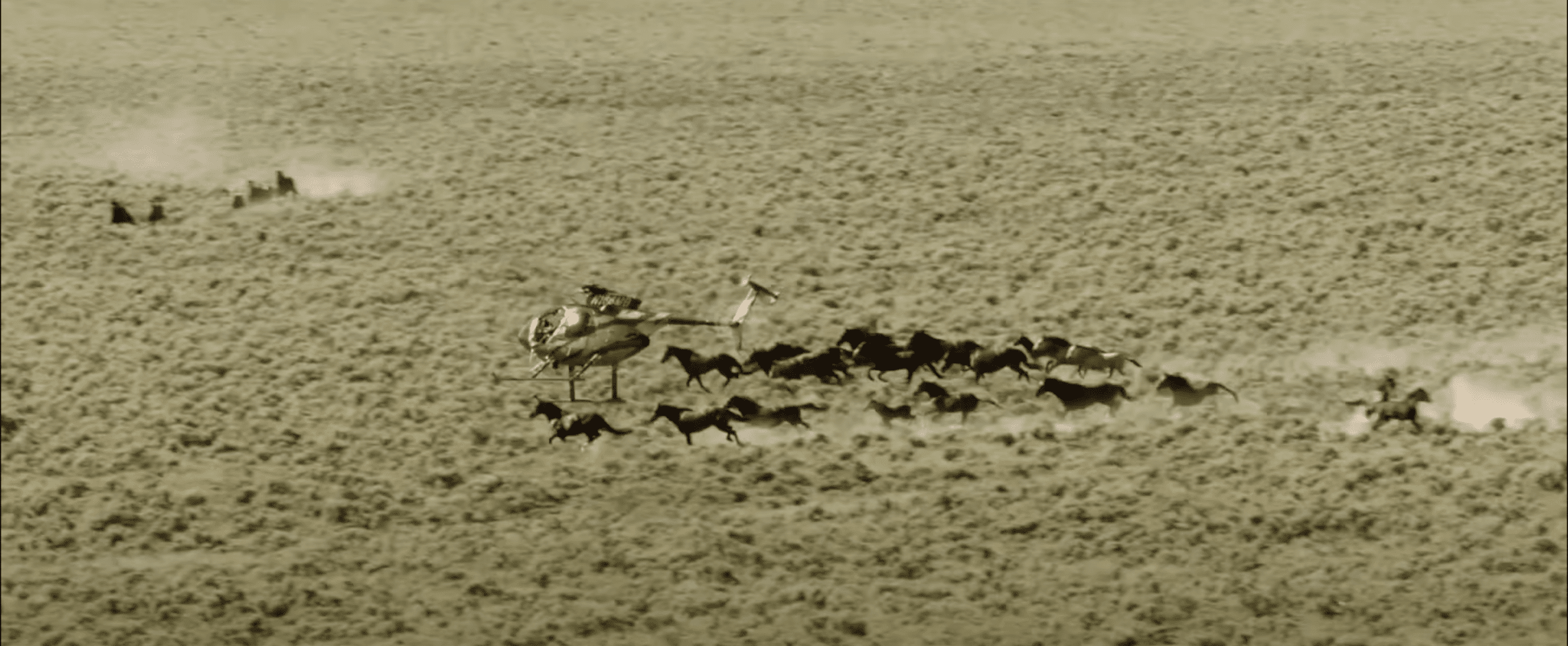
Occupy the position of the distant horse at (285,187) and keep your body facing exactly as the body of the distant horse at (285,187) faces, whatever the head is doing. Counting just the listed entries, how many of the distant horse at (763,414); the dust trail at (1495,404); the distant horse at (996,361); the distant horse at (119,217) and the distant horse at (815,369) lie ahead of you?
1

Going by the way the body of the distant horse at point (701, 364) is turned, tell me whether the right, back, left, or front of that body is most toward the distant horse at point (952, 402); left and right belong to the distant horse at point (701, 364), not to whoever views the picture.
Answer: back

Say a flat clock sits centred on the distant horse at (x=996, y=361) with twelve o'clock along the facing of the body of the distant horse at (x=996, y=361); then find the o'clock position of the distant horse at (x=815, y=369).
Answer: the distant horse at (x=815, y=369) is roughly at 12 o'clock from the distant horse at (x=996, y=361).

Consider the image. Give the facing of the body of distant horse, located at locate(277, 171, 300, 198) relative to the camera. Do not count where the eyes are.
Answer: to the viewer's left

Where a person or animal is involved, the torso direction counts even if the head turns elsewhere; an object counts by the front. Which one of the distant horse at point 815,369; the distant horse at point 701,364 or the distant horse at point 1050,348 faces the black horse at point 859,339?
the distant horse at point 1050,348

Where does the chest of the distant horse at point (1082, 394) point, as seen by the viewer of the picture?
to the viewer's left

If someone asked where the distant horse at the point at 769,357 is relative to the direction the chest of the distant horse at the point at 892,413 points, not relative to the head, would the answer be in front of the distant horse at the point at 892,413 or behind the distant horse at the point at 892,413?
in front

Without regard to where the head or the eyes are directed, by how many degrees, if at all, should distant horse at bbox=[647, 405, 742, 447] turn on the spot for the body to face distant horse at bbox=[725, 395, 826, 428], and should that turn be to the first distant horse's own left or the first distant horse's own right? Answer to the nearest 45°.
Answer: approximately 180°

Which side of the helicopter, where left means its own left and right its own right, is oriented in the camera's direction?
left

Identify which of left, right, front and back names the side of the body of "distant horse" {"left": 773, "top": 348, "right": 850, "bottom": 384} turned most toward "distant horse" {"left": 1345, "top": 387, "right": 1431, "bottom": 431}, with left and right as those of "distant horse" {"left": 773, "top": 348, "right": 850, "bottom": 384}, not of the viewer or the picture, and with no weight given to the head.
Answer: back

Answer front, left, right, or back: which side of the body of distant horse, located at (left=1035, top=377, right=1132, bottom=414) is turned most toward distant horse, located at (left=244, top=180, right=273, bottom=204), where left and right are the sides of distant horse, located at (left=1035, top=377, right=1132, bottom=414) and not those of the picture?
right

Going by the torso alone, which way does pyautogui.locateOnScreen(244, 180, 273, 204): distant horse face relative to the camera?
to the viewer's left

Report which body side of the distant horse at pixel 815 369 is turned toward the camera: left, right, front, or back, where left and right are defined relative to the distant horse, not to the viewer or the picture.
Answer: left

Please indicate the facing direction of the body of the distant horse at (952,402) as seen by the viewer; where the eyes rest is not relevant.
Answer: to the viewer's left
